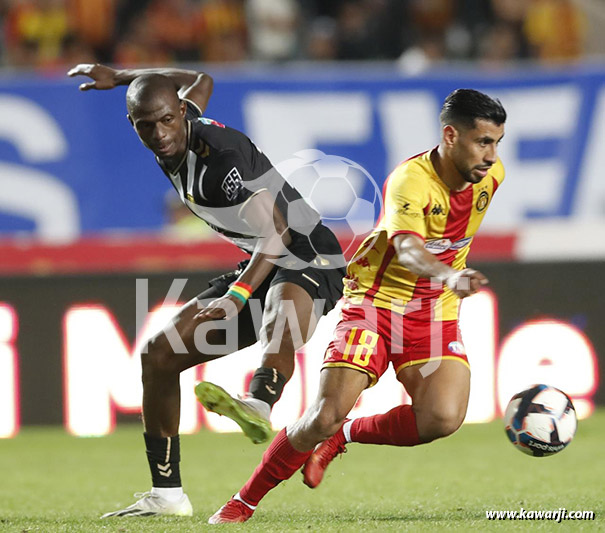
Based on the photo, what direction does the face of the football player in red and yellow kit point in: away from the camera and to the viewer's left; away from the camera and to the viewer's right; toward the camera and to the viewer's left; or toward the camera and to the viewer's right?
toward the camera and to the viewer's right

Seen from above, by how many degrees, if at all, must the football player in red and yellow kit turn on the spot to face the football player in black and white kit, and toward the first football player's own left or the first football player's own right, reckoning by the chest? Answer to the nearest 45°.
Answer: approximately 135° to the first football player's own right

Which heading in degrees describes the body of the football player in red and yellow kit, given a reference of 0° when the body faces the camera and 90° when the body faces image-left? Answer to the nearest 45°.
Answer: approximately 315°
